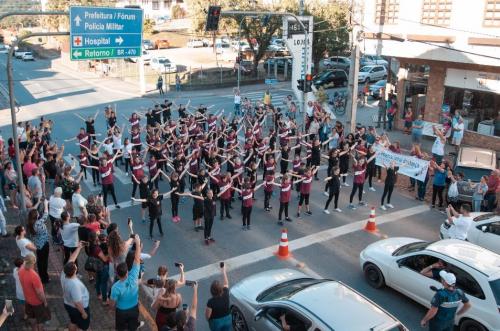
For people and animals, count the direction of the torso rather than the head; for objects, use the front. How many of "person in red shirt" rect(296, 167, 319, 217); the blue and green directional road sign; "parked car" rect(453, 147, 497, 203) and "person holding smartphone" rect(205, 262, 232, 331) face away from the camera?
1

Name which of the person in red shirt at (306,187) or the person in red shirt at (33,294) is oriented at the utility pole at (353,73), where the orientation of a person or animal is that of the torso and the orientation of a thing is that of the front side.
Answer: the person in red shirt at (33,294)

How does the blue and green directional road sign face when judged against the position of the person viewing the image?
facing the viewer

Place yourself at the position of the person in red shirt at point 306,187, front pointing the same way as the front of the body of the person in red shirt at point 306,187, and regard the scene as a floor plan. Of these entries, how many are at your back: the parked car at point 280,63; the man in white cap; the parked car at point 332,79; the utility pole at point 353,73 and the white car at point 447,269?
3

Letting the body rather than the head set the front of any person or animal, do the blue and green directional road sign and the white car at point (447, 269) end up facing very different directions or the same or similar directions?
very different directions

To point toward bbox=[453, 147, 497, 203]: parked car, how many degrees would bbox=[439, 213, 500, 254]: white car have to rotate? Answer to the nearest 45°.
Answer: approximately 45° to its right

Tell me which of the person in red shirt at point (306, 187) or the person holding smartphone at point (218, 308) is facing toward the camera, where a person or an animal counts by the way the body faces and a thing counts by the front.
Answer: the person in red shirt

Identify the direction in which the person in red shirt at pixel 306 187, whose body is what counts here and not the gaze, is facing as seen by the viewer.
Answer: toward the camera

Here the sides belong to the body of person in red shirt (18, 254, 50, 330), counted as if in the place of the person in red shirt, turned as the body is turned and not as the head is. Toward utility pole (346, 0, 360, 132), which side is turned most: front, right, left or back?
front

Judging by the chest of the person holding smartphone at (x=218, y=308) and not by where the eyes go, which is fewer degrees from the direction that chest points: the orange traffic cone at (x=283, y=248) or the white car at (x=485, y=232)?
the orange traffic cone

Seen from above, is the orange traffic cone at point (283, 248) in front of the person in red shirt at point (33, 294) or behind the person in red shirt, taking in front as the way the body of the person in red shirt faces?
in front

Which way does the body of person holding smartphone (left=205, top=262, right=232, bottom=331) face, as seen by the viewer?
away from the camera

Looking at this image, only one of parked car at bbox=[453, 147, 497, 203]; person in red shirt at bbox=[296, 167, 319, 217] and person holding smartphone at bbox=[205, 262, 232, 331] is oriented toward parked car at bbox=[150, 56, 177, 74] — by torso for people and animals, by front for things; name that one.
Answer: the person holding smartphone

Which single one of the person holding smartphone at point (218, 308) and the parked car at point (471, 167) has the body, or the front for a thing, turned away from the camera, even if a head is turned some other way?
the person holding smartphone

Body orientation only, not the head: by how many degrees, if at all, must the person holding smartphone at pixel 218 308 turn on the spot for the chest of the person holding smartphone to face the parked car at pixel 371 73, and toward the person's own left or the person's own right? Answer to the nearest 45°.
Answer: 0° — they already face it

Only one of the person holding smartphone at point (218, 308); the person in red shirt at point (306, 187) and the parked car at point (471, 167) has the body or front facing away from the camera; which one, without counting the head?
the person holding smartphone

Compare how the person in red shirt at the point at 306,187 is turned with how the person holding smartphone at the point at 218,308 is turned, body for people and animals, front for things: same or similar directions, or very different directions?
very different directions
